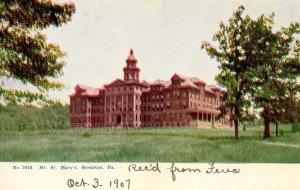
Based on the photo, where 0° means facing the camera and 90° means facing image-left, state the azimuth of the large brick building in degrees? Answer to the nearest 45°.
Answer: approximately 45°
